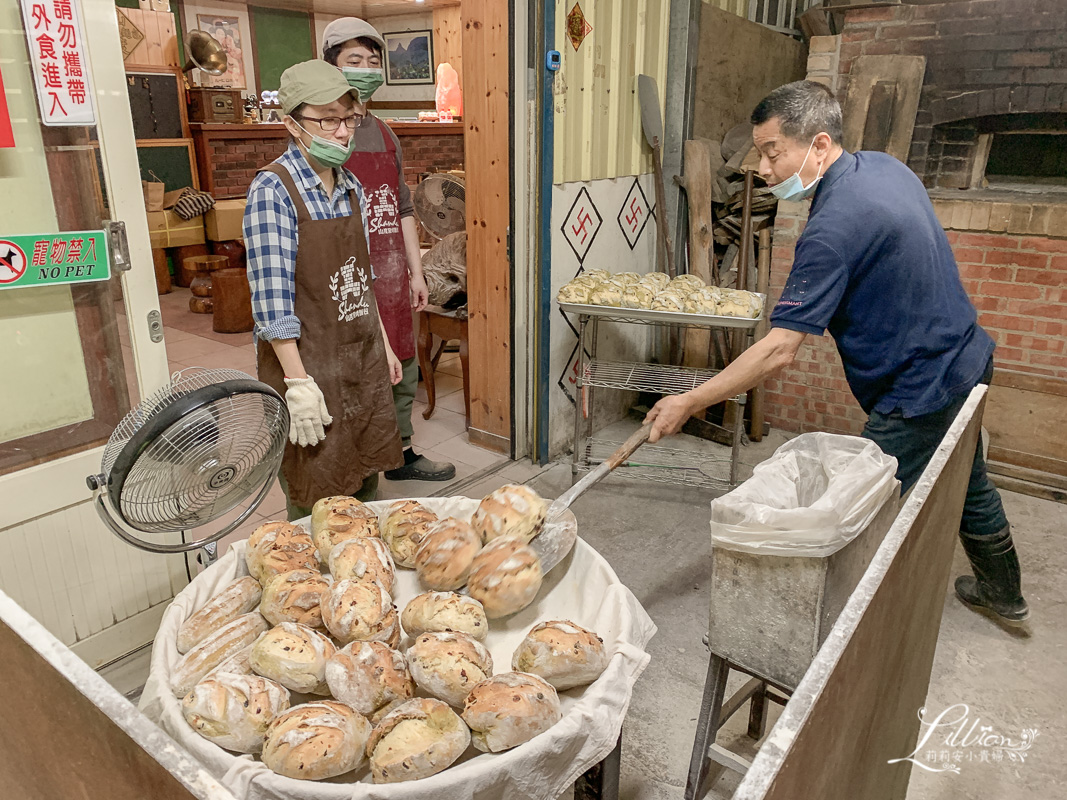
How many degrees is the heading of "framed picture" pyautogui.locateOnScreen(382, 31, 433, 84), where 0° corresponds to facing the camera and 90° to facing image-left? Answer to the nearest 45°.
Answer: approximately 0°

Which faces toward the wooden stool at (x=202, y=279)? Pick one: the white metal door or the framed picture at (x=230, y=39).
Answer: the framed picture

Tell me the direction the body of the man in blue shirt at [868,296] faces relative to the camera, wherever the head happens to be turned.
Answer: to the viewer's left

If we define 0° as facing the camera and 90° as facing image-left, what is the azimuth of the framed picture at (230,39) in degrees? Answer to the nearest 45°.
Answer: approximately 0°

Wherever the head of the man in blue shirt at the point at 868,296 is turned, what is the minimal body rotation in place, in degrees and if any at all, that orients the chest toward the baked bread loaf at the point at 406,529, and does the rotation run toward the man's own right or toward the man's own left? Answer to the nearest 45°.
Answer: approximately 45° to the man's own left
